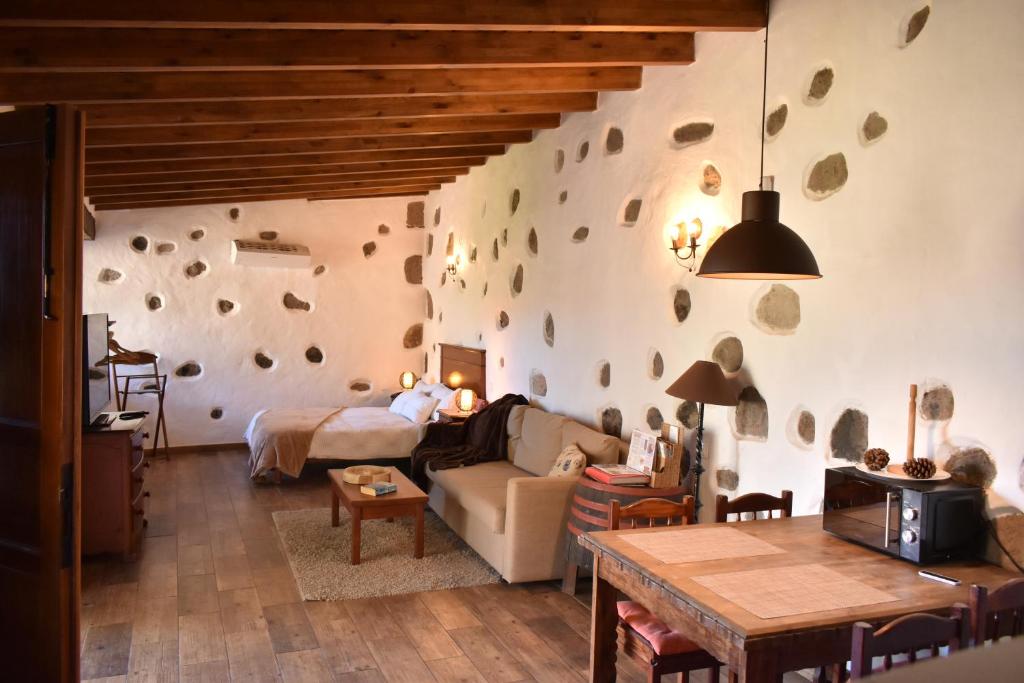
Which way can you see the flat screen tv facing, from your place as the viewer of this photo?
facing to the right of the viewer

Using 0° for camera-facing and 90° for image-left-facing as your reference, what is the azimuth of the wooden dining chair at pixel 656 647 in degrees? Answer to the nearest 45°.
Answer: approximately 315°

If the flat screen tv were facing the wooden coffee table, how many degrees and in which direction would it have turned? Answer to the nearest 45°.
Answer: approximately 45° to its right

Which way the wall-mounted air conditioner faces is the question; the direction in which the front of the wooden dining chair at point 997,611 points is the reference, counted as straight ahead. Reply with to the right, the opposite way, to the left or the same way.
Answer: the opposite way
